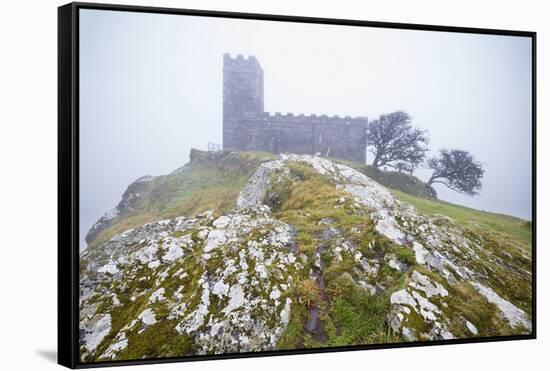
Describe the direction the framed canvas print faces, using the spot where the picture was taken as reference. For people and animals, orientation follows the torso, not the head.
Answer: facing the viewer and to the right of the viewer
